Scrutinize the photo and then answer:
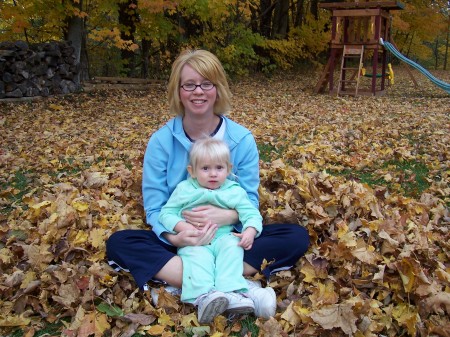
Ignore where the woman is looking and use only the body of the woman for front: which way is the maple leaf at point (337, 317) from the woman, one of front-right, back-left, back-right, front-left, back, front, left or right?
front-left

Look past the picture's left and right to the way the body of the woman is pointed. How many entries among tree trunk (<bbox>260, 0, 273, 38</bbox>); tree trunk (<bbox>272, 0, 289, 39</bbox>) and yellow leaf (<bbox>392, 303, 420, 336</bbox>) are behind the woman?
2

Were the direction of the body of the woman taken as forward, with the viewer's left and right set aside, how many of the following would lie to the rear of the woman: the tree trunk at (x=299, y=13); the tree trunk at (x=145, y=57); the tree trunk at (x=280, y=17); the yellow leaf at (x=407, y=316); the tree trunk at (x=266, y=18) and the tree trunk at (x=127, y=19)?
5

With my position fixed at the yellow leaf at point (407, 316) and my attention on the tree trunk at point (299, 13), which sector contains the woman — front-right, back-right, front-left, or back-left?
front-left

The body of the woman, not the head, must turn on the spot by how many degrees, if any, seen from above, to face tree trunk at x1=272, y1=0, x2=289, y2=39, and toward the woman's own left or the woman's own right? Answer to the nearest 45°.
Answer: approximately 180°

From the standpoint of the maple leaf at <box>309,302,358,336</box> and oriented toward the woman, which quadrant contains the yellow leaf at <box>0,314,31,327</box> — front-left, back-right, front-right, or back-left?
front-left

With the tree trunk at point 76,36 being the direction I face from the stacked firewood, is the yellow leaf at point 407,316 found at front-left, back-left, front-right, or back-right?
back-right

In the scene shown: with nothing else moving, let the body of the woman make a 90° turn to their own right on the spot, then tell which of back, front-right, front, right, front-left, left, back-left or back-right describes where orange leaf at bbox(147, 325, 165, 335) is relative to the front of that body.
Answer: left

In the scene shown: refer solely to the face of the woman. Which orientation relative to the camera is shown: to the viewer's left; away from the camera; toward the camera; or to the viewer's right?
toward the camera

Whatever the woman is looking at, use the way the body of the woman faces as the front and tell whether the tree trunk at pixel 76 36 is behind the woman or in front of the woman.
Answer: behind

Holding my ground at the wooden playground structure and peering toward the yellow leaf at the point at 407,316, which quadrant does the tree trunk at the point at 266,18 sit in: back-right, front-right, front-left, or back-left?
back-right

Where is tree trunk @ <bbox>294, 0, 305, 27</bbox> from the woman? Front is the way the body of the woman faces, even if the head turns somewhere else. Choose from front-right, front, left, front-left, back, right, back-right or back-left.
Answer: back

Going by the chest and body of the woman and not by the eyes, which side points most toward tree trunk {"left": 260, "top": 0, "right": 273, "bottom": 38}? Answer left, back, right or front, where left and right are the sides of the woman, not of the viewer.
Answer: back

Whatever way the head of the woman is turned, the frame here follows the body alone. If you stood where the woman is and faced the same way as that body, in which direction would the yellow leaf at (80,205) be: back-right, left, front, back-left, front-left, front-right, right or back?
back-right

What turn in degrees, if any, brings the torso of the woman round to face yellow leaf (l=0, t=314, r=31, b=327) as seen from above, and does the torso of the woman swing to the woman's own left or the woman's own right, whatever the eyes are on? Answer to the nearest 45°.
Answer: approximately 45° to the woman's own right

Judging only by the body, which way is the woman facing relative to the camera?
toward the camera

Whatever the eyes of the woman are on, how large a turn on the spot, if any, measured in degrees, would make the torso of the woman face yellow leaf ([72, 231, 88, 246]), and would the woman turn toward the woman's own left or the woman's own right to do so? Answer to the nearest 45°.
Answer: approximately 90° to the woman's own right

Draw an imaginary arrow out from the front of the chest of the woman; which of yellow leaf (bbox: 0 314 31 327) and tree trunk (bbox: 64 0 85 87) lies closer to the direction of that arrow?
the yellow leaf
